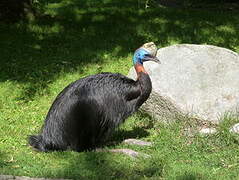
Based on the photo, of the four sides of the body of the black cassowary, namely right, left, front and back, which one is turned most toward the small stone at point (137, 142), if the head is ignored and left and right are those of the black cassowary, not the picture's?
front

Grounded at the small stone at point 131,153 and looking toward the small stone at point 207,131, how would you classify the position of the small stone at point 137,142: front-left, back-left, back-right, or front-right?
front-left

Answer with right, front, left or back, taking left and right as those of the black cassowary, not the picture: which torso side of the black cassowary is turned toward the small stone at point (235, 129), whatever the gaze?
front

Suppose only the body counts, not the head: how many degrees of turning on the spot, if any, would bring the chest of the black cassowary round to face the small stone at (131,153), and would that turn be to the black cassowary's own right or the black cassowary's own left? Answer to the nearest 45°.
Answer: approximately 45° to the black cassowary's own right

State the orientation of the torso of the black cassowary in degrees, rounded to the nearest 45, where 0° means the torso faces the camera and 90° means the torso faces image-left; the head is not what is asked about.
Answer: approximately 270°

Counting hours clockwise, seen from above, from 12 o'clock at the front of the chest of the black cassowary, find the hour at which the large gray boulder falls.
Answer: The large gray boulder is roughly at 11 o'clock from the black cassowary.
